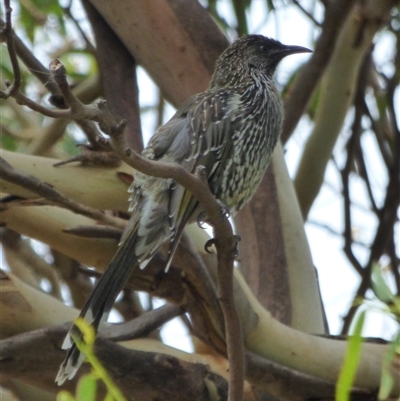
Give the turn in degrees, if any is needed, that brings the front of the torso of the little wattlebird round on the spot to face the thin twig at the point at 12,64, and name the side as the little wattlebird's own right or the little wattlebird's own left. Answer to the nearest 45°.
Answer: approximately 135° to the little wattlebird's own right

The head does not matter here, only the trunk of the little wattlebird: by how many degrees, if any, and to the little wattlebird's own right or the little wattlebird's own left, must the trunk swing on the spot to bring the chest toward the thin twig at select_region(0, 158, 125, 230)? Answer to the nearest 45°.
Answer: approximately 180°

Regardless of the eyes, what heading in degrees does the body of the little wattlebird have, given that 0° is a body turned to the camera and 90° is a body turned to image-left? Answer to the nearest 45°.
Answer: approximately 270°

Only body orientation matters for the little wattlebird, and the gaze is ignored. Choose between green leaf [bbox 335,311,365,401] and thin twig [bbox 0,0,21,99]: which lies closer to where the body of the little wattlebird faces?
the green leaf

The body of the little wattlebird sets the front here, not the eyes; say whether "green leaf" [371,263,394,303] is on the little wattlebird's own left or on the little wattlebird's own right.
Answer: on the little wattlebird's own right

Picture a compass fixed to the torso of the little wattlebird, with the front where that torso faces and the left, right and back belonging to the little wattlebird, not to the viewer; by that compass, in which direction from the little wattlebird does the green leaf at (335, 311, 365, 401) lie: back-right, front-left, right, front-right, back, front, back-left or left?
right

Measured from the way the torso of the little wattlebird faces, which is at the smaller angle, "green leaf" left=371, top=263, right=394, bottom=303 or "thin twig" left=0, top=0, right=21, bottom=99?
the green leaf

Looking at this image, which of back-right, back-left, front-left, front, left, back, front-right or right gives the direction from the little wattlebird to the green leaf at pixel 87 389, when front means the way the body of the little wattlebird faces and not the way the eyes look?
right
